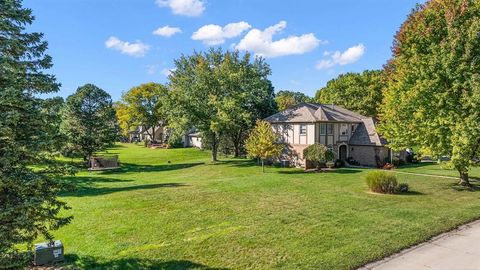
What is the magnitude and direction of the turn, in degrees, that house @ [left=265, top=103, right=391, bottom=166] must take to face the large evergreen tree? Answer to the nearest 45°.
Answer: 0° — it already faces it

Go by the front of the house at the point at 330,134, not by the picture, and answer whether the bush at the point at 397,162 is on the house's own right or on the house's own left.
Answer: on the house's own left

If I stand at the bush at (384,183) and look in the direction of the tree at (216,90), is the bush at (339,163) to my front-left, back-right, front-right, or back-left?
front-right

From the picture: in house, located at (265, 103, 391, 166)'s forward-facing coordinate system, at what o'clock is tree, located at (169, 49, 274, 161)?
The tree is roughly at 3 o'clock from the house.

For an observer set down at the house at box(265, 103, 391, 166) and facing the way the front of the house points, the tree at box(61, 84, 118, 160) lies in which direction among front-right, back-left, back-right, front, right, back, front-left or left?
right

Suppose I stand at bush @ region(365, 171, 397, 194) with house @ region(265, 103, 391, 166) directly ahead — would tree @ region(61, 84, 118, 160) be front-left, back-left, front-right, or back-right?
front-left

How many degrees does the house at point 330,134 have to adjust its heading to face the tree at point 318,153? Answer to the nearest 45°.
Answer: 0° — it already faces it

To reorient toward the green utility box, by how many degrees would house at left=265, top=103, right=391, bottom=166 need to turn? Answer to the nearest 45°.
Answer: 0° — it already faces it

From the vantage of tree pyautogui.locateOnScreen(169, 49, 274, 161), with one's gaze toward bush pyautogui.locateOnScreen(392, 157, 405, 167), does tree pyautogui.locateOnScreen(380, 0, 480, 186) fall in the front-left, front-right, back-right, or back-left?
front-right

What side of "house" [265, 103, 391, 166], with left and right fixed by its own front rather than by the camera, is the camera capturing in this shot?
front

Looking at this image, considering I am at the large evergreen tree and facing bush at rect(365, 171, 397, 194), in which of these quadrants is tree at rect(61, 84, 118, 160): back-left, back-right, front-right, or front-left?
front-left

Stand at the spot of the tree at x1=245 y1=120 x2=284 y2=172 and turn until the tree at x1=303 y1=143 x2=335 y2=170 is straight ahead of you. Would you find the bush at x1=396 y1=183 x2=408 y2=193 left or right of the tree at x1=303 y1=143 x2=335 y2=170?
right

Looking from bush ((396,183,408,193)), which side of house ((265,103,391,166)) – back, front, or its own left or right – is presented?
front
